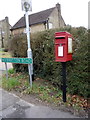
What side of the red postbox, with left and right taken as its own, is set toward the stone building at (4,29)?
right

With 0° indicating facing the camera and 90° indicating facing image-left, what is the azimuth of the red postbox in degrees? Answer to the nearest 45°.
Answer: approximately 45°
